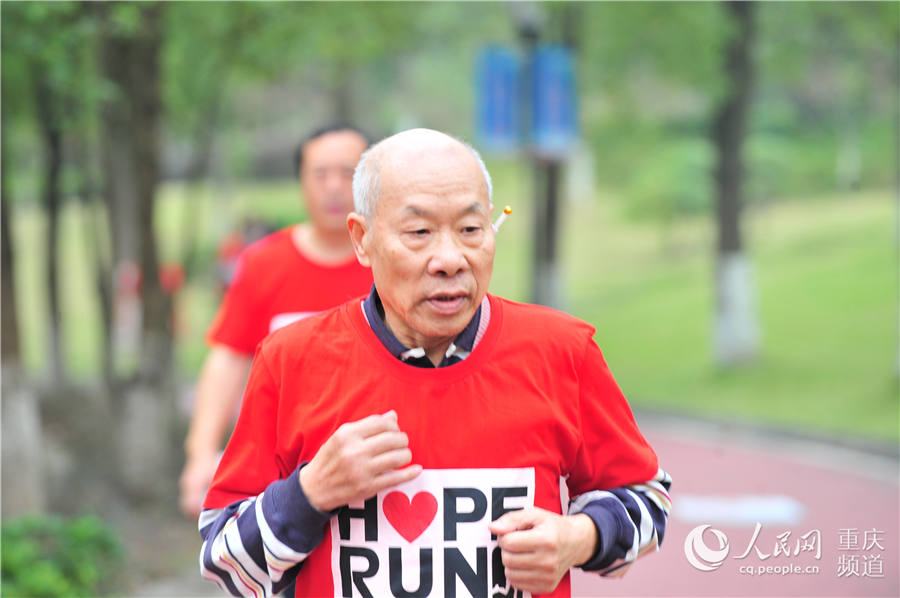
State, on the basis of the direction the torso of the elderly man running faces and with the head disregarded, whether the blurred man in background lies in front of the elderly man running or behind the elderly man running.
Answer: behind

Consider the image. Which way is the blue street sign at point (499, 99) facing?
toward the camera

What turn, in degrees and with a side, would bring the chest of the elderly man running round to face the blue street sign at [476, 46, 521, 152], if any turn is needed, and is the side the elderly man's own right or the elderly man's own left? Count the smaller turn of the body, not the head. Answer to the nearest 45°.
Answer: approximately 180°

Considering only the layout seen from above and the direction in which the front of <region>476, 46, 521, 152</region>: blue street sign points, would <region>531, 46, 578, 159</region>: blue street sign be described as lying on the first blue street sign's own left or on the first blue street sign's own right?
on the first blue street sign's own left

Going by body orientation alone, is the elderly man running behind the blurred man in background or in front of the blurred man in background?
in front

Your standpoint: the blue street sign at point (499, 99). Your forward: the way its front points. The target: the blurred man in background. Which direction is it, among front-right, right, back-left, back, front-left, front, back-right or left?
front

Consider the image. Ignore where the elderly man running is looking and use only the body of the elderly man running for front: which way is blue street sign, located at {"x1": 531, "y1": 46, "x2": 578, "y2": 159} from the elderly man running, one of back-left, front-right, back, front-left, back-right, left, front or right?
back

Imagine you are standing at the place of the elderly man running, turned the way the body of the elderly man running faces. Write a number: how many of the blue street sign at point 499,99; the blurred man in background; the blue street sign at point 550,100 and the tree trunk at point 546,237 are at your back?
4

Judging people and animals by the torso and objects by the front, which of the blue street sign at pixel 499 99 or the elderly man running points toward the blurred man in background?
the blue street sign
